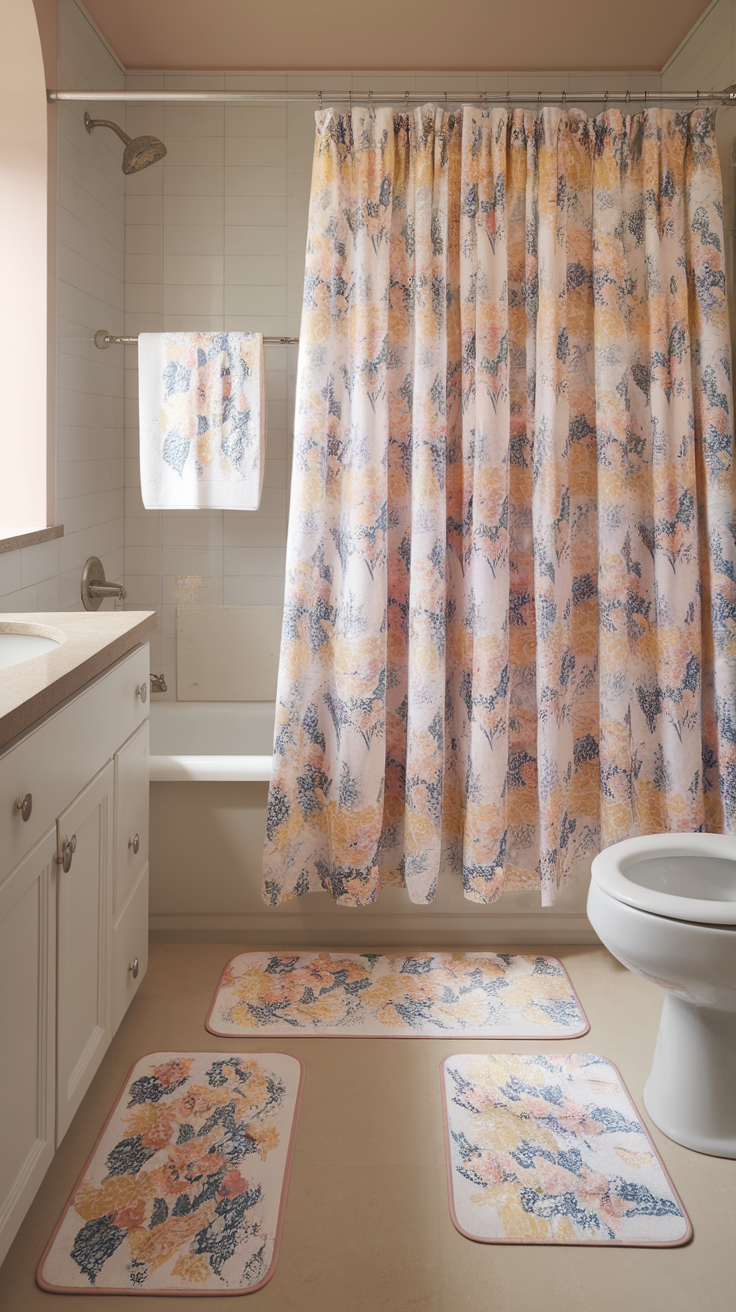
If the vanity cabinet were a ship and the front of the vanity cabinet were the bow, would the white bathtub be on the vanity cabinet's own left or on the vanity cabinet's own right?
on the vanity cabinet's own left

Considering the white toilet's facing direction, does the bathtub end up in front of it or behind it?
in front

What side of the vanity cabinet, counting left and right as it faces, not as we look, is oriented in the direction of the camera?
right

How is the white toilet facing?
to the viewer's left

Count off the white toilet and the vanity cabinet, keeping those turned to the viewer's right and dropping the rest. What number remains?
1

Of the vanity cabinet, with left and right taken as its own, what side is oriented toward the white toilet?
front

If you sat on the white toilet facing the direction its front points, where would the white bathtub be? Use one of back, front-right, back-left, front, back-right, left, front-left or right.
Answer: front-right

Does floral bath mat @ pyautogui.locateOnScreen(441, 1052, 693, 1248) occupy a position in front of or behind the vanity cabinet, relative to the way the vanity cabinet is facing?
in front

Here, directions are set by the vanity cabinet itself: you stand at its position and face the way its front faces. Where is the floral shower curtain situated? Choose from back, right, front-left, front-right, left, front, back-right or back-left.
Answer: front-left

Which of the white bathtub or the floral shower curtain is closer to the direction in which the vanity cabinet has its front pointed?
the floral shower curtain
